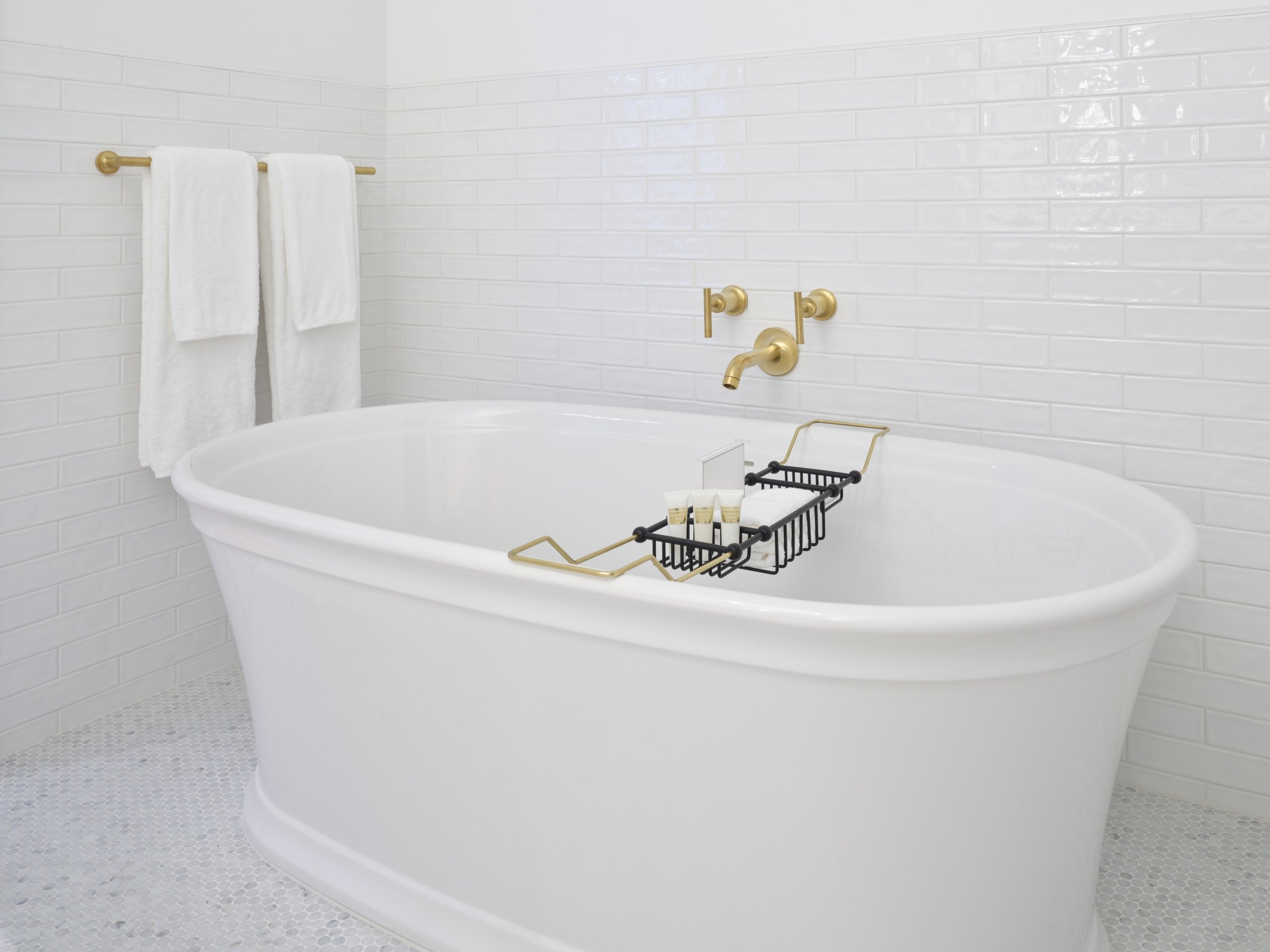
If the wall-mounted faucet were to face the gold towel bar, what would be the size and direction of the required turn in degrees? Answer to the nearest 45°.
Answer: approximately 45° to its right

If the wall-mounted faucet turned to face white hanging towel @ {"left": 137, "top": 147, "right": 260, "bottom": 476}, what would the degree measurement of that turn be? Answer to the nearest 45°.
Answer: approximately 45° to its right

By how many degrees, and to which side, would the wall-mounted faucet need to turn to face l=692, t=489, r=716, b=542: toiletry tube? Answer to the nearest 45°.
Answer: approximately 45° to its left

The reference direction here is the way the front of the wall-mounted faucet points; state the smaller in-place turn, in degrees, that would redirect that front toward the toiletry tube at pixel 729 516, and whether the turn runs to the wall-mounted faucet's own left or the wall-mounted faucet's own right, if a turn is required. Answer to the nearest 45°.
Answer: approximately 45° to the wall-mounted faucet's own left

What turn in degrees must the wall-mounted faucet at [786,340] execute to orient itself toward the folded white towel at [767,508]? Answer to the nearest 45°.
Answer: approximately 45° to its left

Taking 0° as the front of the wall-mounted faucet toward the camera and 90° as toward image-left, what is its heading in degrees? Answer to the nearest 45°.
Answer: approximately 45°
